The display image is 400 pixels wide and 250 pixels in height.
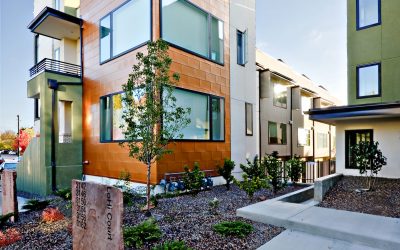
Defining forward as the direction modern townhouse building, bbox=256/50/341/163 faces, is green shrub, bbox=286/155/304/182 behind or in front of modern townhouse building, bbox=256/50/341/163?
in front

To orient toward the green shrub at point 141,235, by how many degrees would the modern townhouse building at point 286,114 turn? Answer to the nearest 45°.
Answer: approximately 45° to its right

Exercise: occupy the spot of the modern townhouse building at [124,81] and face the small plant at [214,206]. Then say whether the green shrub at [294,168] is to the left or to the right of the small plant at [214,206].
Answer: left
